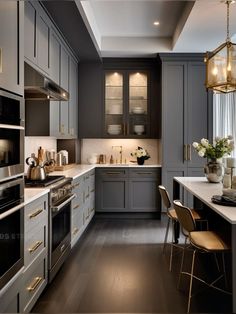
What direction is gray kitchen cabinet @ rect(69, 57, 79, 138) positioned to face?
to the viewer's right

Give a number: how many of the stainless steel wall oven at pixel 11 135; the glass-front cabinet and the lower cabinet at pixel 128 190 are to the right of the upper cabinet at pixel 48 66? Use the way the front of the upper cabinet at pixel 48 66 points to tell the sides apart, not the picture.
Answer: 1

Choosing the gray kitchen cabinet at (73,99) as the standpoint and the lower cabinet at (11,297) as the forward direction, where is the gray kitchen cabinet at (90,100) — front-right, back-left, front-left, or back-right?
back-left

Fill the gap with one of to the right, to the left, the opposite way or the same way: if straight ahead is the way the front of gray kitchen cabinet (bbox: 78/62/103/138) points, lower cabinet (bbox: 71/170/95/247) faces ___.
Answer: to the left

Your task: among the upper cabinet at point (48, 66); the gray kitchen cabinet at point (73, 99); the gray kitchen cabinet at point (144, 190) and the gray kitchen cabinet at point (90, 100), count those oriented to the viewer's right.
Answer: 2

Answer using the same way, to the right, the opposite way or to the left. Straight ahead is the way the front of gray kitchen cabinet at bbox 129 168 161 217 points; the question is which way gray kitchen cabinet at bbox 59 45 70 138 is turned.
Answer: to the left

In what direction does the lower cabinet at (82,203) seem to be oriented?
to the viewer's right

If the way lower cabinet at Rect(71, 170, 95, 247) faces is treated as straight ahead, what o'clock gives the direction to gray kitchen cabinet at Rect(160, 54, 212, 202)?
The gray kitchen cabinet is roughly at 11 o'clock from the lower cabinet.

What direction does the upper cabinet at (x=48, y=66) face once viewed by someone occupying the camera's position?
facing to the right of the viewer

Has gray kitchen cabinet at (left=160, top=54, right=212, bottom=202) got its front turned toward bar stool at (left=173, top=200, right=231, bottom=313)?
yes

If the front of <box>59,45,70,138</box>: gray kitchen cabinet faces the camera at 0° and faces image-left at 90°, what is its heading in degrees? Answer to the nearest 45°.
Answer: approximately 270°

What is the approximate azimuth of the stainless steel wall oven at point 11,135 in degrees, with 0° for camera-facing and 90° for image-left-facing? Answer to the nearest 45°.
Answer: approximately 315°

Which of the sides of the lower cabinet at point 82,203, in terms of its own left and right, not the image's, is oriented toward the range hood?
right
